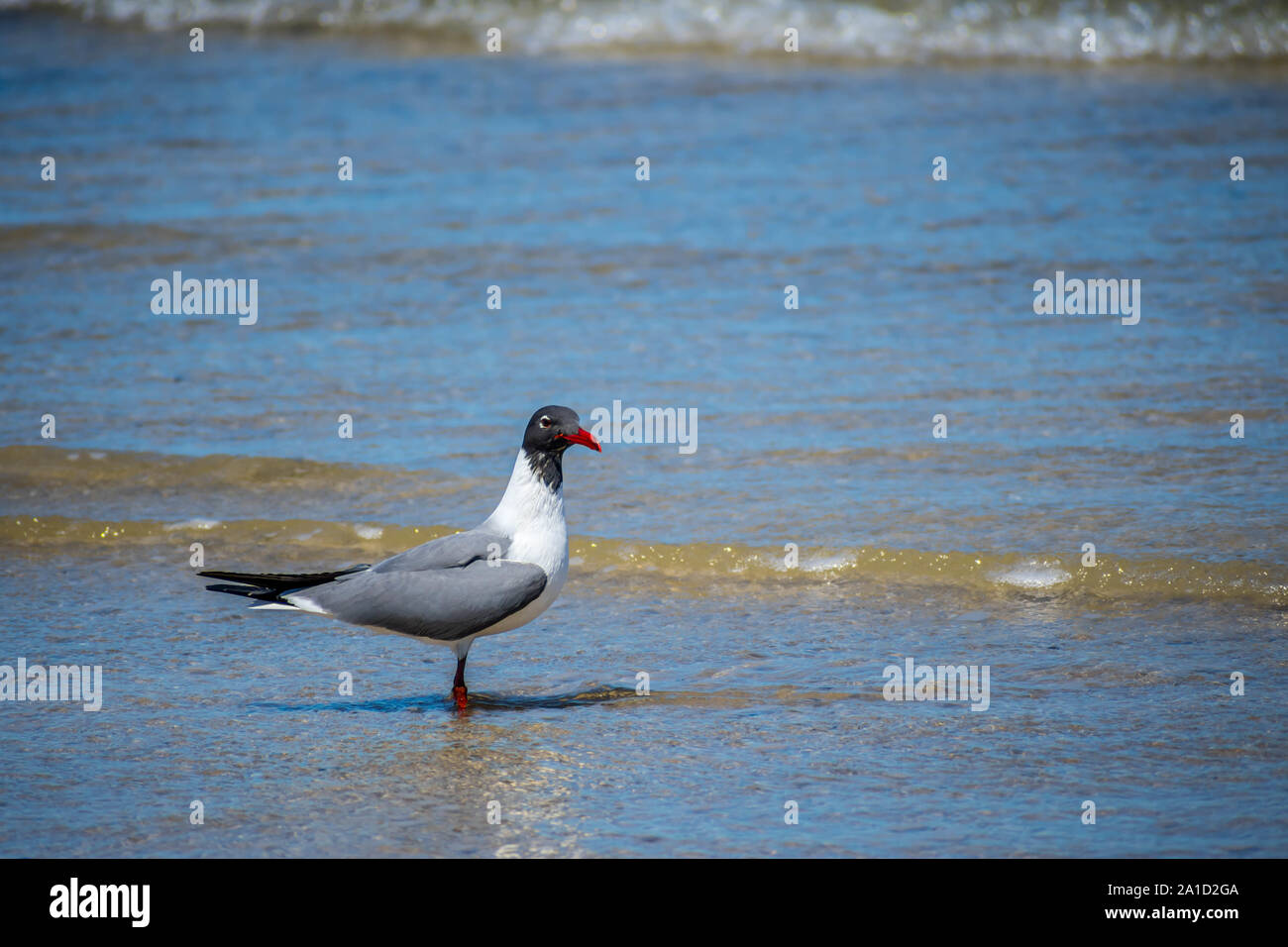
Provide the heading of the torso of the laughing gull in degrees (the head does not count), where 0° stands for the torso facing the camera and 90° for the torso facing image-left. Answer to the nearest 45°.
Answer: approximately 270°
